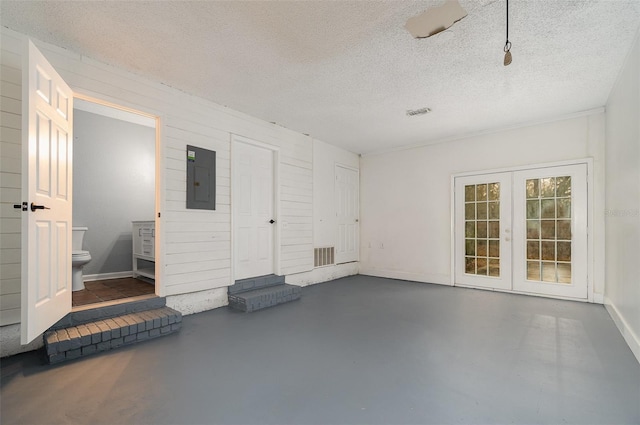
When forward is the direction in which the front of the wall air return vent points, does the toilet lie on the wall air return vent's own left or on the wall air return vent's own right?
on the wall air return vent's own right

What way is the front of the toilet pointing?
to the viewer's right

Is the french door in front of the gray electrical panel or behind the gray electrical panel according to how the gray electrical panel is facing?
in front

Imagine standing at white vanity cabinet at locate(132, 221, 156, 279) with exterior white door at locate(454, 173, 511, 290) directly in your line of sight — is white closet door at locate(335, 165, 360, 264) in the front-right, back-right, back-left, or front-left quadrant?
front-left

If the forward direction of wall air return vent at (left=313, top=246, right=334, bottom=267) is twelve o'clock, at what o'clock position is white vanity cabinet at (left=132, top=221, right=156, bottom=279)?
The white vanity cabinet is roughly at 4 o'clock from the wall air return vent.

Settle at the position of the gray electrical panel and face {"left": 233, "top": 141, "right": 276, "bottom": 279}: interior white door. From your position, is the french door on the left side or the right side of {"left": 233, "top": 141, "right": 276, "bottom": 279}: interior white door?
right

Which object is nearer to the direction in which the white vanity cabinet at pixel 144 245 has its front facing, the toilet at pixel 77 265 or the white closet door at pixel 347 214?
the toilet

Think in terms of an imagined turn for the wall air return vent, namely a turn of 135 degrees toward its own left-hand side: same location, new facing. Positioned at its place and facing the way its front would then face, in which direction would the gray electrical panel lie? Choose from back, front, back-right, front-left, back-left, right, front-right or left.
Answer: back-left

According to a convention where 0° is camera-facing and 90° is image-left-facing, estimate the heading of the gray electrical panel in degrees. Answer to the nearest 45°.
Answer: approximately 315°

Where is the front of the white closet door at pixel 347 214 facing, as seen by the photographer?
facing the viewer and to the right of the viewer

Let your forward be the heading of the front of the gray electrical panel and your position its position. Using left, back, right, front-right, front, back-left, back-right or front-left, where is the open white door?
right

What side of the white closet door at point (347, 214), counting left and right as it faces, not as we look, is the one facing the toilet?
right

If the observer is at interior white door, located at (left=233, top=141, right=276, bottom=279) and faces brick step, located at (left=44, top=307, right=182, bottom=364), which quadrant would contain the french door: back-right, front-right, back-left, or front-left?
back-left
